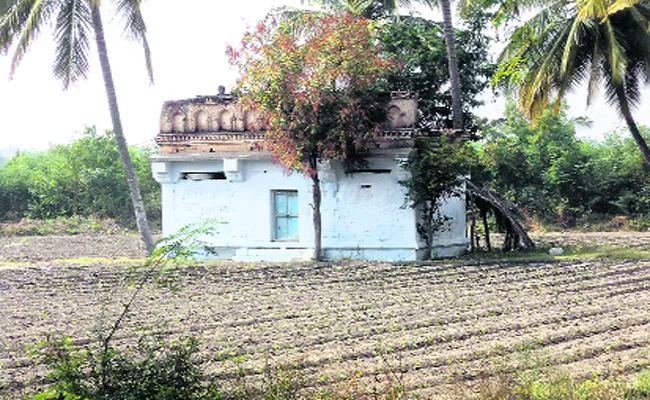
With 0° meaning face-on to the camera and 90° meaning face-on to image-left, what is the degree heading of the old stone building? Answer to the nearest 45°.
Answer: approximately 0°

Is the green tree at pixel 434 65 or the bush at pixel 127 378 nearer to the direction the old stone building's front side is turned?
the bush

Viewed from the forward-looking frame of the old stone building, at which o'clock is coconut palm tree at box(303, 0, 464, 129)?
The coconut palm tree is roughly at 8 o'clock from the old stone building.

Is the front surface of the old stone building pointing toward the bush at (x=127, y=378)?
yes

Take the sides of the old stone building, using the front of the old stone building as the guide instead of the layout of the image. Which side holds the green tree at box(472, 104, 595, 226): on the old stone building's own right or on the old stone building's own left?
on the old stone building's own left

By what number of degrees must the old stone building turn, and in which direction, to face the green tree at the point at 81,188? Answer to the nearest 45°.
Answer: approximately 135° to its right

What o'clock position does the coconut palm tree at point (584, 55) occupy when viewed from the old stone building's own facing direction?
The coconut palm tree is roughly at 9 o'clock from the old stone building.

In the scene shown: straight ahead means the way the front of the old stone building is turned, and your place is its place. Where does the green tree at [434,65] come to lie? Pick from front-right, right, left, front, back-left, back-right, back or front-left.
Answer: back-left
